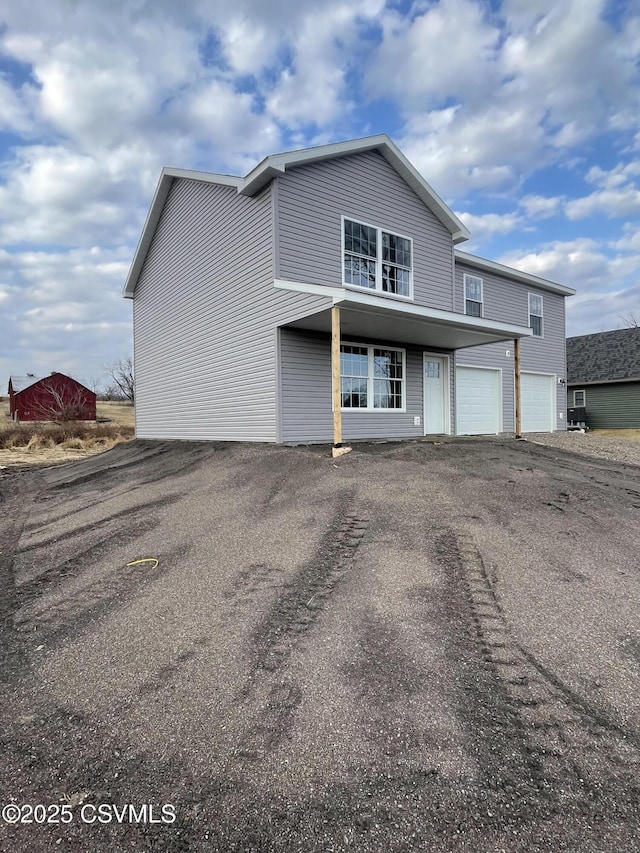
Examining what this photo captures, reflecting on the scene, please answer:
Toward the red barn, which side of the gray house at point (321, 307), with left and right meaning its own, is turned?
back

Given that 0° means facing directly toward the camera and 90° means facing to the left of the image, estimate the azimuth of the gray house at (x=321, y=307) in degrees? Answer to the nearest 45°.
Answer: approximately 315°

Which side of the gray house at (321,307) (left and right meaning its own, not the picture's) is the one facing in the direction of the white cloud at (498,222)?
left

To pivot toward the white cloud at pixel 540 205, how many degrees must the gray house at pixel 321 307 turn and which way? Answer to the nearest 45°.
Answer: approximately 90° to its left

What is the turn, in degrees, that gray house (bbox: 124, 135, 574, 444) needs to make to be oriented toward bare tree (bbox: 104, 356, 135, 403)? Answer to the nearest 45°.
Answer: approximately 180°

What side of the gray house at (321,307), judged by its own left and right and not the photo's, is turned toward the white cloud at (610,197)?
left
